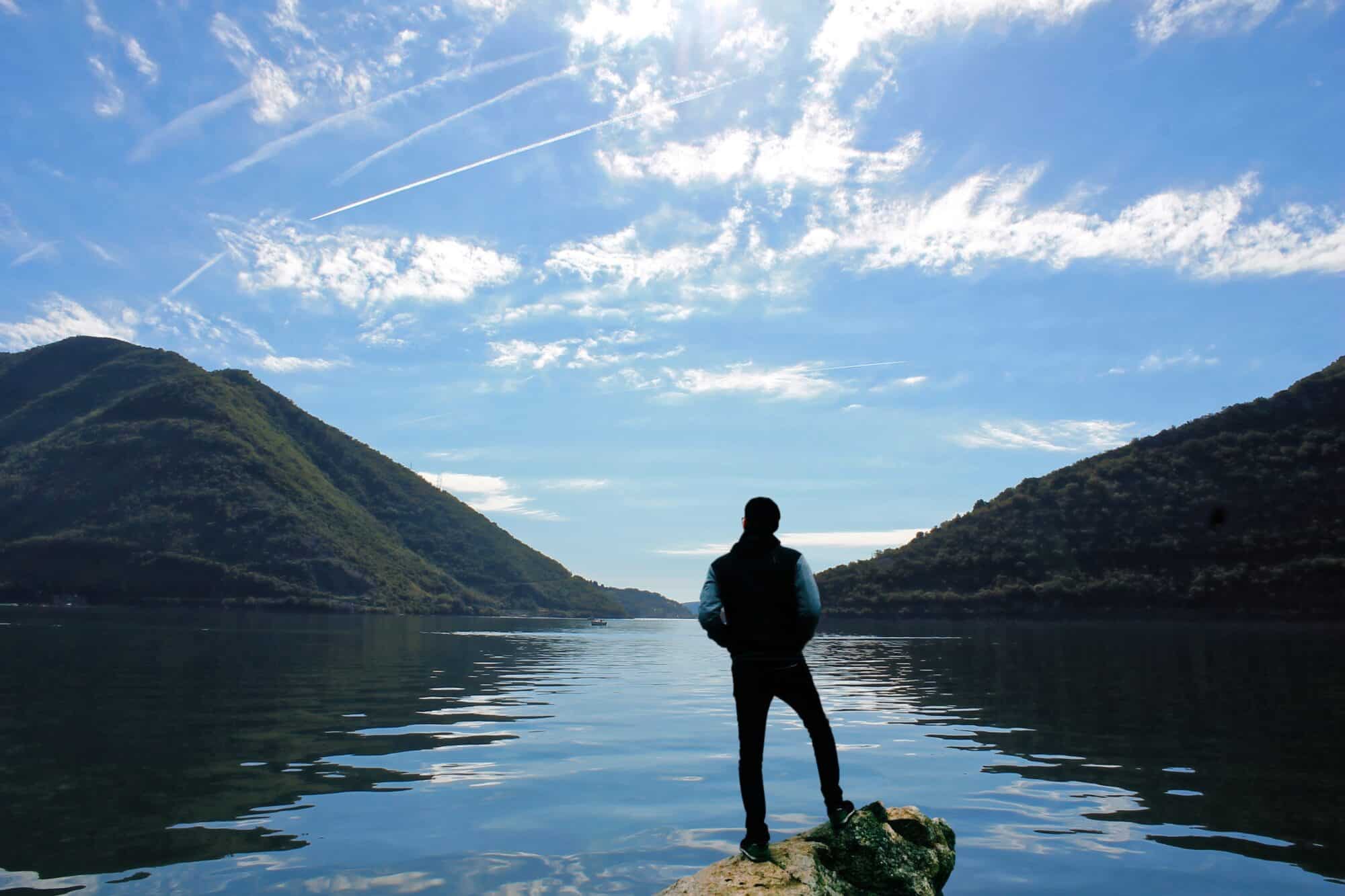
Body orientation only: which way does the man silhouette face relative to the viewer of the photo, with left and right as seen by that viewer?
facing away from the viewer
